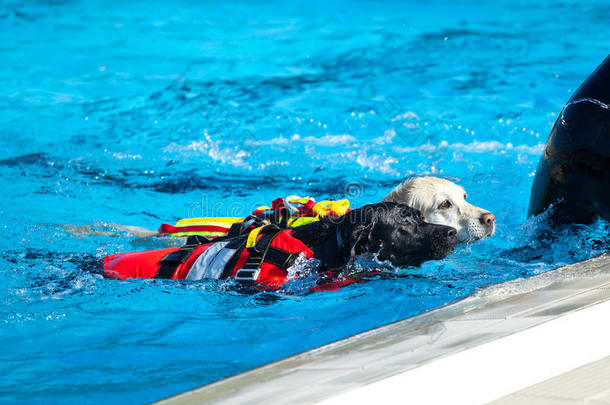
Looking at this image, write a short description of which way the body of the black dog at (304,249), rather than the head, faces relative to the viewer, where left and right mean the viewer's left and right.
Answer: facing to the right of the viewer

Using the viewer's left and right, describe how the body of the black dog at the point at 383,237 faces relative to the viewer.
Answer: facing to the right of the viewer

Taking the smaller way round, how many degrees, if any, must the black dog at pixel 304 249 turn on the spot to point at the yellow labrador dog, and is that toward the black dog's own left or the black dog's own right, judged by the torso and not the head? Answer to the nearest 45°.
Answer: approximately 45° to the black dog's own left

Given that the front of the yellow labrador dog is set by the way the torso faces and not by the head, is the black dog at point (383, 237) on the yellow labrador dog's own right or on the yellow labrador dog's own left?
on the yellow labrador dog's own right

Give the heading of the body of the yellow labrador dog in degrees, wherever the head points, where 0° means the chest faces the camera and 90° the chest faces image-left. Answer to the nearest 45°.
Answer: approximately 270°

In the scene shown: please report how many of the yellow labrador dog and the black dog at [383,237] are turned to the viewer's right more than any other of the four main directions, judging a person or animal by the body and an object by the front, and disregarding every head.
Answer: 2

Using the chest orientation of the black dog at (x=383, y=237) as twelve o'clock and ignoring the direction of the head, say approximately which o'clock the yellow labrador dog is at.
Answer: The yellow labrador dog is roughly at 10 o'clock from the black dog.

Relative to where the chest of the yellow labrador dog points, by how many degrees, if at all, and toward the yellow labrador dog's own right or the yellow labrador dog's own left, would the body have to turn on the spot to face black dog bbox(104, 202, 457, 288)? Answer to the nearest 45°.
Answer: approximately 135° to the yellow labrador dog's own right

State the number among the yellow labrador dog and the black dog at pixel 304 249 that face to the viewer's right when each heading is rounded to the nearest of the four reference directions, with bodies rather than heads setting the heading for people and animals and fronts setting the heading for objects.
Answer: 2
